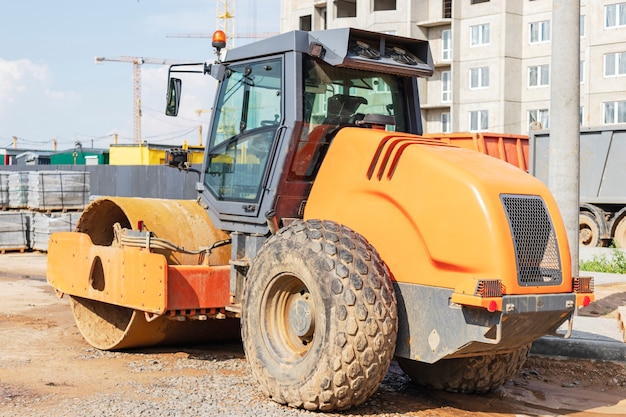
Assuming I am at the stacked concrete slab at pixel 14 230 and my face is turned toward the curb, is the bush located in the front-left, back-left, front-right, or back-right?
front-left

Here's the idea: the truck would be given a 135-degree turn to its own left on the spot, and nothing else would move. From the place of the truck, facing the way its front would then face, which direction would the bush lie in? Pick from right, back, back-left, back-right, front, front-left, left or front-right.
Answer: back-left
